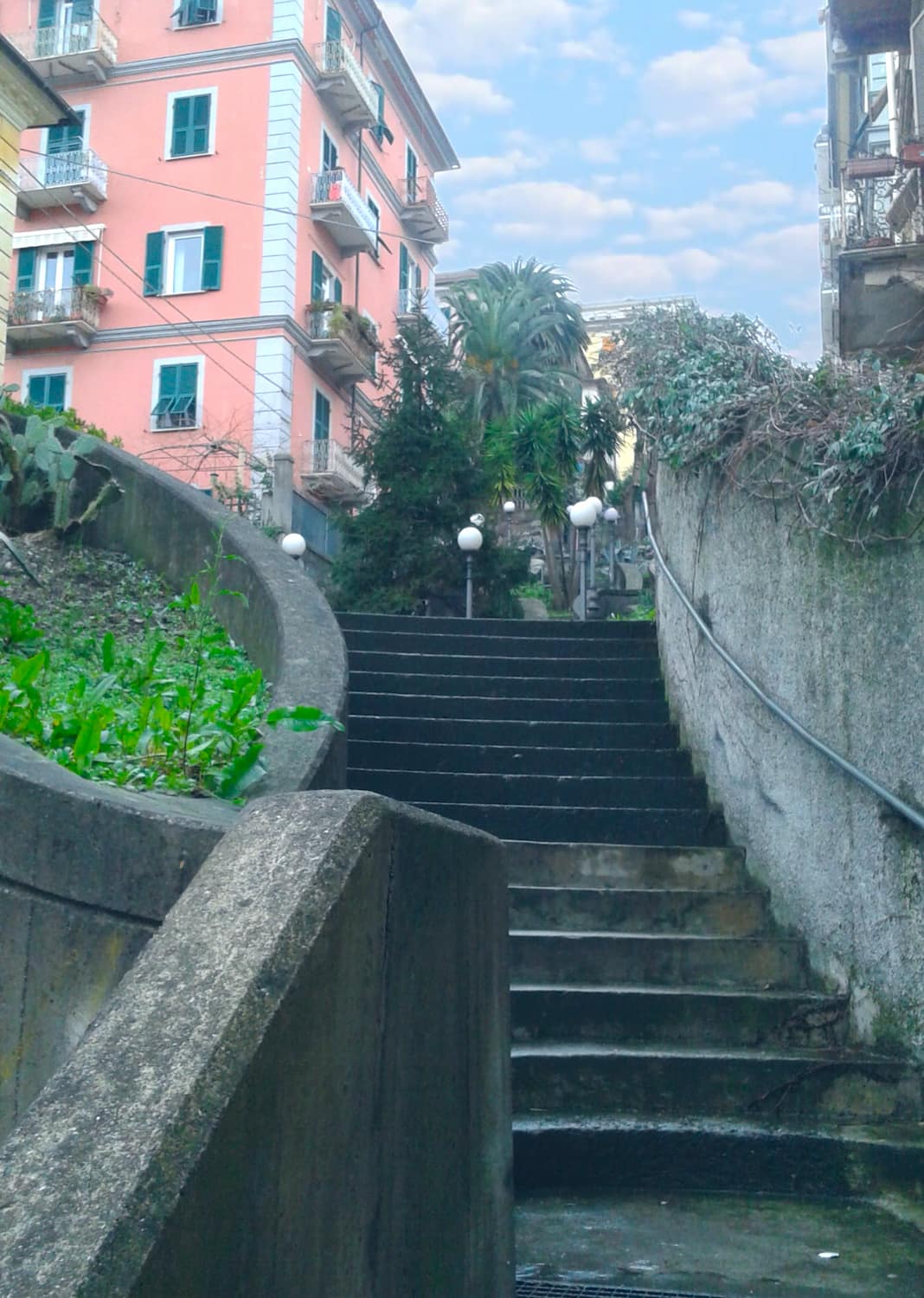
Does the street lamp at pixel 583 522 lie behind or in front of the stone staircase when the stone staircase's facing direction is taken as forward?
behind

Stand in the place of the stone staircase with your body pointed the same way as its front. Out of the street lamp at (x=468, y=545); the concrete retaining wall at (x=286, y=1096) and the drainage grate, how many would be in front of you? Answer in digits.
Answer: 2

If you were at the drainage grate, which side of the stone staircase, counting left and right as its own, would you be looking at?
front

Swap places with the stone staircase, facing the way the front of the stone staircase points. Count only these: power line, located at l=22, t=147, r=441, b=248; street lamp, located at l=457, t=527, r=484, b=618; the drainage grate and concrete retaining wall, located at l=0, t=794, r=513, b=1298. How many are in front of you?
2

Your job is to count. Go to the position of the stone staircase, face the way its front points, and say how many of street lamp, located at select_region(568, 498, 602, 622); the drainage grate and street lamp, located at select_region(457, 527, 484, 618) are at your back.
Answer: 2

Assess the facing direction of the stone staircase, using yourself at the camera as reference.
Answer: facing the viewer

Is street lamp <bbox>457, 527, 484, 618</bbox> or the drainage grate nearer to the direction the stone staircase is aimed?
the drainage grate

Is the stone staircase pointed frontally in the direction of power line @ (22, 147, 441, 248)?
no

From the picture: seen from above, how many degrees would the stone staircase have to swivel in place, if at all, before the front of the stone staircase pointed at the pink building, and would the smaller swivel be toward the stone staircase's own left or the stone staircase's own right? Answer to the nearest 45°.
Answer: approximately 135° to the stone staircase's own right

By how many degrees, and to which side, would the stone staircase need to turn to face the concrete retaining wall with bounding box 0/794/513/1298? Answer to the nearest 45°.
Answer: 0° — it already faces it
